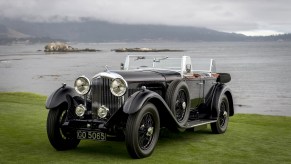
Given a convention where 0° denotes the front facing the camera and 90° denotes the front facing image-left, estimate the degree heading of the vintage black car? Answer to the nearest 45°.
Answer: approximately 45°
